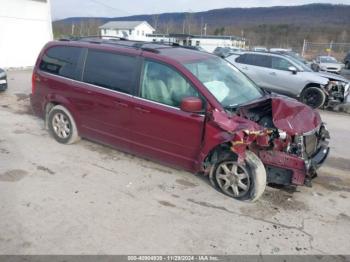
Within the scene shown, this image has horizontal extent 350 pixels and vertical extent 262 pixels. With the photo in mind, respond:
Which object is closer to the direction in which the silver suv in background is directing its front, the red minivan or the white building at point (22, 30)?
the red minivan

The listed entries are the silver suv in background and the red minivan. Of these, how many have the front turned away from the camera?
0

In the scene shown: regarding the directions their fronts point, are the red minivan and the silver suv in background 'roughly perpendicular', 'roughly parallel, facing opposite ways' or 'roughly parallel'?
roughly parallel

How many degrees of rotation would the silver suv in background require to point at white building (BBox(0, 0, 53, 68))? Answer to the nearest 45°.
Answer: approximately 135° to its right

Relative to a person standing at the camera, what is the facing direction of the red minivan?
facing the viewer and to the right of the viewer

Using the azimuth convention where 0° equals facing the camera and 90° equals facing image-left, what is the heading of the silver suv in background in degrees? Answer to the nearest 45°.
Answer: approximately 315°

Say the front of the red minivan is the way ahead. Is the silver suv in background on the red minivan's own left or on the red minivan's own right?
on the red minivan's own left

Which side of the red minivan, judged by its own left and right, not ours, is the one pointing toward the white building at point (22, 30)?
back

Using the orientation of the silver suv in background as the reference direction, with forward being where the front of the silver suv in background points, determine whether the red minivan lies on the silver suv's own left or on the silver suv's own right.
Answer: on the silver suv's own right
